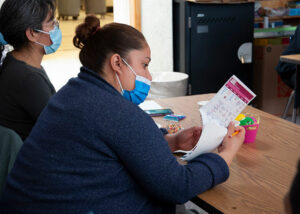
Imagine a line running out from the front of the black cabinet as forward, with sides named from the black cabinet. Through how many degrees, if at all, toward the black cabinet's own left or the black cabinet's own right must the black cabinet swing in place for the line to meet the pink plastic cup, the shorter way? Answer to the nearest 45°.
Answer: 0° — it already faces it

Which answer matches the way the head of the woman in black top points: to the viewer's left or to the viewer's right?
to the viewer's right

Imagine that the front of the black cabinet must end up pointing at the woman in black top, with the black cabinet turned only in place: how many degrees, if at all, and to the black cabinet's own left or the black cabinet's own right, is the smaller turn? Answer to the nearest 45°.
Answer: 0° — it already faces them

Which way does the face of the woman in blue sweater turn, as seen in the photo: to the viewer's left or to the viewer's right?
to the viewer's right

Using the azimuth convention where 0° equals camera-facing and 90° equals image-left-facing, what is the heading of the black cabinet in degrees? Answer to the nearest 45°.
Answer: approximately 0°

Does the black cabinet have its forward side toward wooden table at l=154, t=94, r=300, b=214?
yes

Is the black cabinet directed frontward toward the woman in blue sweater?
yes
